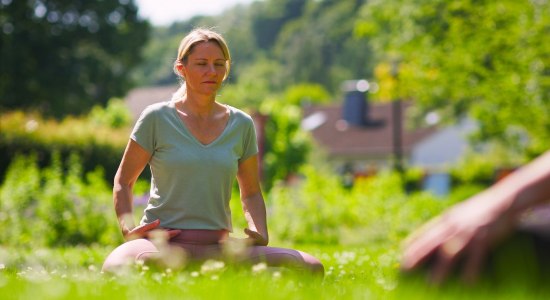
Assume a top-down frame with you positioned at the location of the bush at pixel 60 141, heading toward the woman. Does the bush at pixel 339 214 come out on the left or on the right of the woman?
left

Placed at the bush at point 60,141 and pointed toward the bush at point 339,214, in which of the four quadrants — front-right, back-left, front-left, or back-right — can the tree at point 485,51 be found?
front-left

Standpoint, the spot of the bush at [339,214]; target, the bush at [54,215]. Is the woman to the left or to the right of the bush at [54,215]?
left

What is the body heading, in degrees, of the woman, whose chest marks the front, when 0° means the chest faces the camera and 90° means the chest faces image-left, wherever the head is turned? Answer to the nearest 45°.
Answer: approximately 0°

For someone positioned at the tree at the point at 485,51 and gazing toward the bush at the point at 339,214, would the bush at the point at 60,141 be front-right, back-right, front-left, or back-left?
front-right

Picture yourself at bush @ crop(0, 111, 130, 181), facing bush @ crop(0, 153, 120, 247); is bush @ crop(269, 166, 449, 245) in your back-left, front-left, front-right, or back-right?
front-left

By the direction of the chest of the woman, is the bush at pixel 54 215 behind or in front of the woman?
behind

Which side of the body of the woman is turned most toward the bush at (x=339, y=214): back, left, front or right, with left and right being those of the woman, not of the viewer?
back

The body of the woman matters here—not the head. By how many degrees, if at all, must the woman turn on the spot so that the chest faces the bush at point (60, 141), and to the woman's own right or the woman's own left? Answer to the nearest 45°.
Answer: approximately 180°
